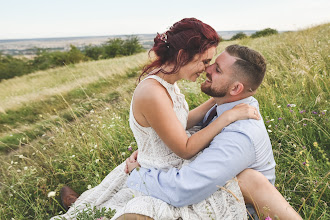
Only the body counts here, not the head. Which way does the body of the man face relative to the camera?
to the viewer's left

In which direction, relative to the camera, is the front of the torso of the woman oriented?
to the viewer's right

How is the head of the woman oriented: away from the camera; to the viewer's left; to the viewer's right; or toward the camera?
to the viewer's right

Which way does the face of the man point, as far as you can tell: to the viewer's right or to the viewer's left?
to the viewer's left
